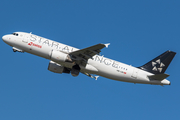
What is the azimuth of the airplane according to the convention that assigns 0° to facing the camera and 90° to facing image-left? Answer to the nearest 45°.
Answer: approximately 90°
